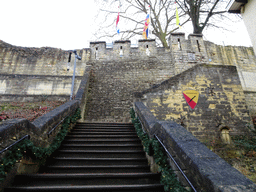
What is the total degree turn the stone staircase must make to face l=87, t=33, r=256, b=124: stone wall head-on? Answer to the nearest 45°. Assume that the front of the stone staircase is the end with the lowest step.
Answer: approximately 135° to its left

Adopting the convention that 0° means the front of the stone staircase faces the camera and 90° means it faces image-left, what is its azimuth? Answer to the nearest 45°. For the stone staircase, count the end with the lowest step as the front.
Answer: approximately 0°

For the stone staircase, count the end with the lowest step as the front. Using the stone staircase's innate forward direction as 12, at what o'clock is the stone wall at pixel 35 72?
The stone wall is roughly at 5 o'clock from the stone staircase.
